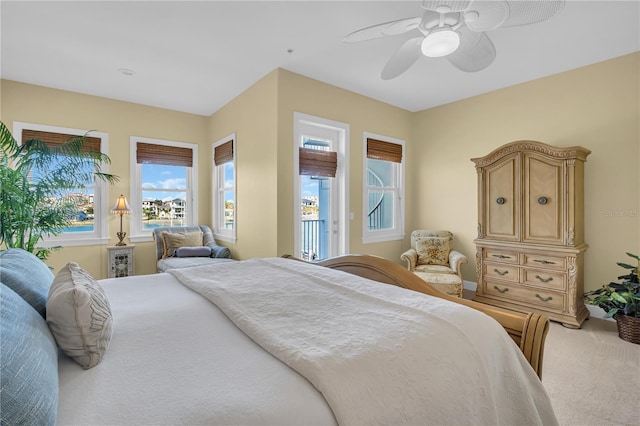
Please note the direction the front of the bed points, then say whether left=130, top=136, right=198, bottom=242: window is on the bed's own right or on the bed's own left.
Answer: on the bed's own left

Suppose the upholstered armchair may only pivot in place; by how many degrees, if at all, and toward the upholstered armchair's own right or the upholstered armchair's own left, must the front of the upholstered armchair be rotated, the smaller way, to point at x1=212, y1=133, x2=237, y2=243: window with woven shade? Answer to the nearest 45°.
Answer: approximately 90° to the upholstered armchair's own right

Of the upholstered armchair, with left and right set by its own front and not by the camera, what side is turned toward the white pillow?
front

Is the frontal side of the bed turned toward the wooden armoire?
yes

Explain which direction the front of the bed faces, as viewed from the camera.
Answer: facing away from the viewer and to the right of the viewer

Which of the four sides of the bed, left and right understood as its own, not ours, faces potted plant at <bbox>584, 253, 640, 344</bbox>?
front

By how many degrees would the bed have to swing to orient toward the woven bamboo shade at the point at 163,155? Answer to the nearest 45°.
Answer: approximately 90° to its left

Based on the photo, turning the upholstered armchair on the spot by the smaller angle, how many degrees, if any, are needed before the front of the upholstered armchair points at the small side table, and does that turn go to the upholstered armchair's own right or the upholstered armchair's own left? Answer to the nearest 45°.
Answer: approximately 90° to the upholstered armchair's own right

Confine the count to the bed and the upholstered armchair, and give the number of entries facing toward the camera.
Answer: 1

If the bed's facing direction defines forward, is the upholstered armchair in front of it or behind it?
in front

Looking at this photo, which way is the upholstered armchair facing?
toward the camera

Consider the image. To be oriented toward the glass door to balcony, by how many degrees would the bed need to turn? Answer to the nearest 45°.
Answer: approximately 45° to its left

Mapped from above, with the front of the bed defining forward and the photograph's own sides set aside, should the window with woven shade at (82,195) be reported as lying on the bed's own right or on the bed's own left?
on the bed's own left

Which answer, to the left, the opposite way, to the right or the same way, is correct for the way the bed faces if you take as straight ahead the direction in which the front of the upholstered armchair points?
the opposite way
